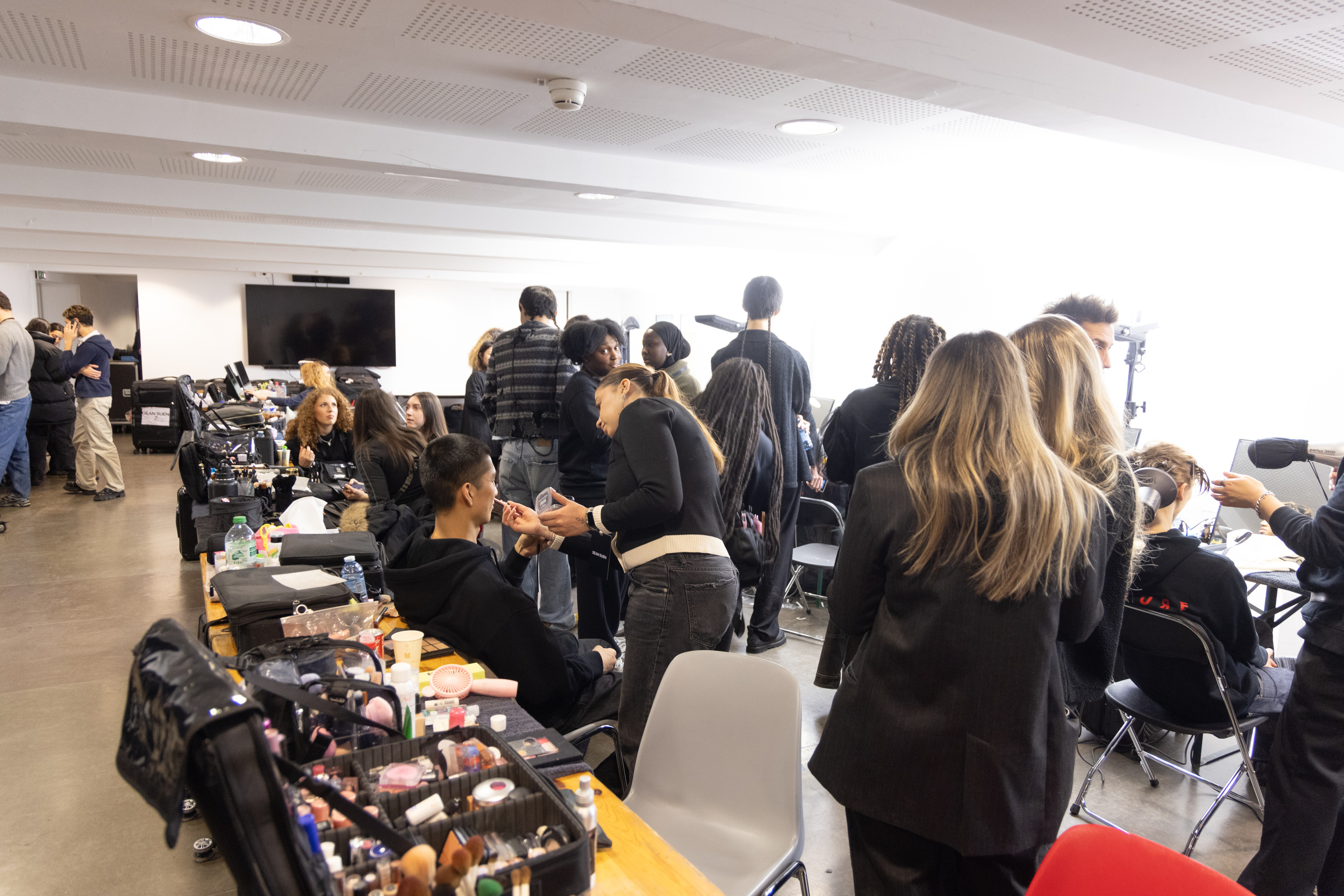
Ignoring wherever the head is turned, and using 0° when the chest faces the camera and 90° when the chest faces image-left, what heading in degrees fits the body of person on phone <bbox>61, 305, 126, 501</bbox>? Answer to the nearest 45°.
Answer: approximately 90°

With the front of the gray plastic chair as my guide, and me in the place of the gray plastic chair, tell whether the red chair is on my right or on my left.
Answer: on my left

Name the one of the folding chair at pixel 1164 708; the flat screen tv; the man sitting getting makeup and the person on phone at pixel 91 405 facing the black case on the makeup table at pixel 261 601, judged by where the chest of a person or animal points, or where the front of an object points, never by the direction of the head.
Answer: the flat screen tv

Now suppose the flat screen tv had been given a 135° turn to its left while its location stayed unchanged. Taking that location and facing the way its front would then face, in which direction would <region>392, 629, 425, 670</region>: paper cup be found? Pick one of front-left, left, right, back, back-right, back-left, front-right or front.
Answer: back-right

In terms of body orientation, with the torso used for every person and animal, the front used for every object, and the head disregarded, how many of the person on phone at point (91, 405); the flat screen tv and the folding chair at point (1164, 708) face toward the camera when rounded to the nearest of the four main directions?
1

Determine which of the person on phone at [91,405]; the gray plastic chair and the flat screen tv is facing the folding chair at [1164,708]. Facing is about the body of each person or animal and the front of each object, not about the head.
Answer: the flat screen tv

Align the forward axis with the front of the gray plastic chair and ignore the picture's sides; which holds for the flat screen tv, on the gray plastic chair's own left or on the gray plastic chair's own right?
on the gray plastic chair's own right

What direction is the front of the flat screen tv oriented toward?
toward the camera

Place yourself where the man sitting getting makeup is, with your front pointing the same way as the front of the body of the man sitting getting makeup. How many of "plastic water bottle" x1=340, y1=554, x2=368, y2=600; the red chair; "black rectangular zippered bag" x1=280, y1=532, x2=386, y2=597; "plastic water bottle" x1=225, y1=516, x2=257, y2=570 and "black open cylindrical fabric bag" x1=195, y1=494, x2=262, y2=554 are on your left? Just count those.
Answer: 4

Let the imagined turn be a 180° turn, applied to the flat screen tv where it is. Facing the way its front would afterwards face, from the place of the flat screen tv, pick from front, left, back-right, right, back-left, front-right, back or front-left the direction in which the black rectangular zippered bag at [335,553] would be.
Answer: back

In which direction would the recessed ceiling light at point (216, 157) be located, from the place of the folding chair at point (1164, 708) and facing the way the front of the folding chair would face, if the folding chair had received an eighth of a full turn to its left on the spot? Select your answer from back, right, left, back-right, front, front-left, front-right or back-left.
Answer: left

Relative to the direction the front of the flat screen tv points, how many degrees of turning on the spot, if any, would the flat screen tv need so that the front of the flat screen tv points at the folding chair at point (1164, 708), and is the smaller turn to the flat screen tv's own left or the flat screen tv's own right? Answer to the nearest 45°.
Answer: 0° — it already faces it

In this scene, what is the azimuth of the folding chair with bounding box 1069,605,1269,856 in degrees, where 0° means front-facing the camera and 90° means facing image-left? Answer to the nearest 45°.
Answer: approximately 225°

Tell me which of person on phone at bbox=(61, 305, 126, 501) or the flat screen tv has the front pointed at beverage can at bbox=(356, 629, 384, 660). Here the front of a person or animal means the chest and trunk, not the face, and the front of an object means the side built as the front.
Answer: the flat screen tv

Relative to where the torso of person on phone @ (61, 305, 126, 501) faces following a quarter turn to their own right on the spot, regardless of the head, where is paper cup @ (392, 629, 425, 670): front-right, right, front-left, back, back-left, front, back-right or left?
back

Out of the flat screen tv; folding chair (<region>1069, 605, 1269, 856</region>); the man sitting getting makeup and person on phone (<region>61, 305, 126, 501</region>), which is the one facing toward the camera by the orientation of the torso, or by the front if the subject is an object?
the flat screen tv
